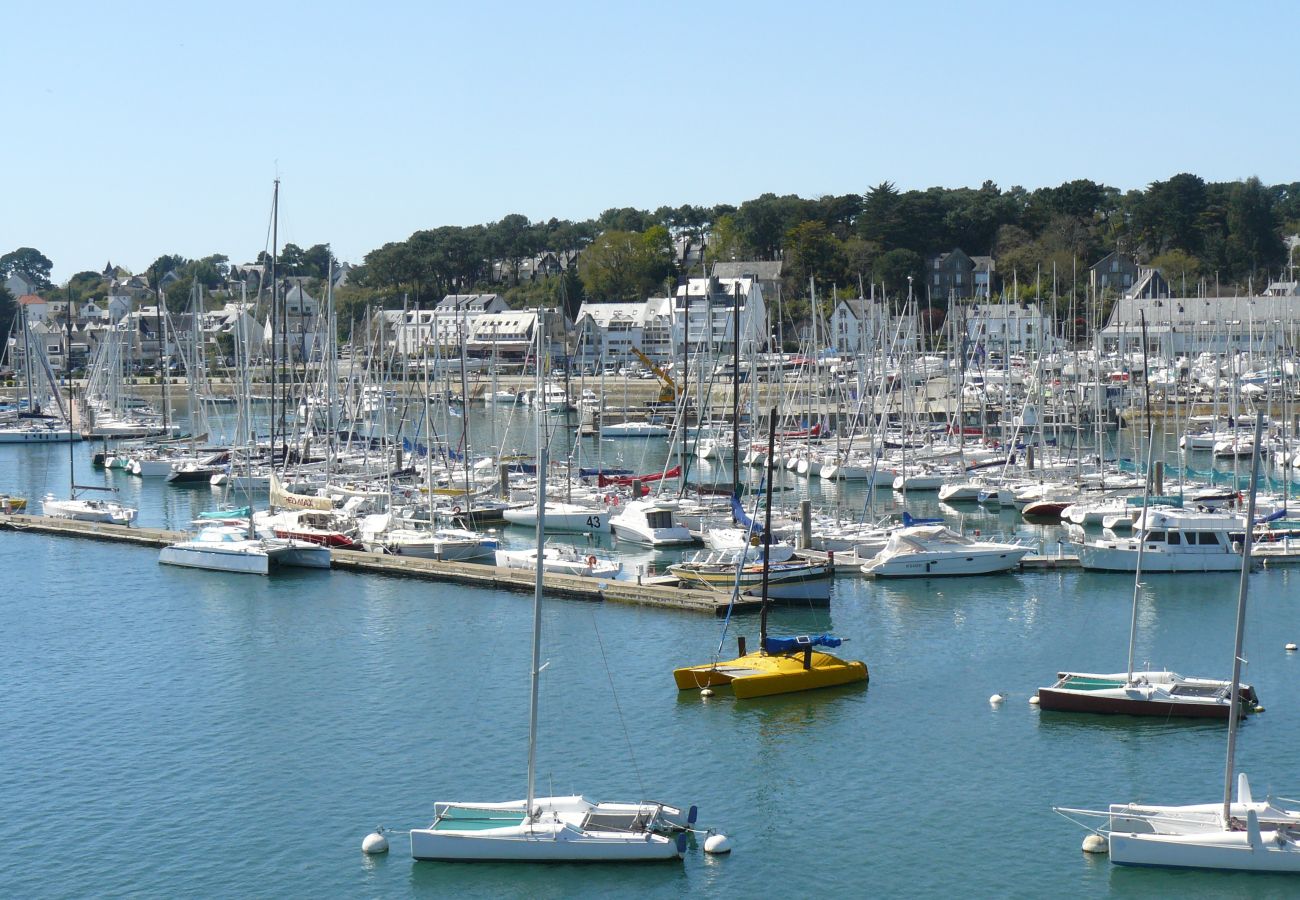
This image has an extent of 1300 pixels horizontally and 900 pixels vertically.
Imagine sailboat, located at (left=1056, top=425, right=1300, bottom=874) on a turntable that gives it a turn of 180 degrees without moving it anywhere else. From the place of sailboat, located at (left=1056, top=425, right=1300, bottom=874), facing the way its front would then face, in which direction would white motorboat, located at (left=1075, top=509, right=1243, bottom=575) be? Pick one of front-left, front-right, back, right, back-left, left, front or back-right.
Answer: left

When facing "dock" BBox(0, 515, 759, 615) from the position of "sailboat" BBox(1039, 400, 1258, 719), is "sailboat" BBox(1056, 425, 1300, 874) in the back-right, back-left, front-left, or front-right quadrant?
back-left

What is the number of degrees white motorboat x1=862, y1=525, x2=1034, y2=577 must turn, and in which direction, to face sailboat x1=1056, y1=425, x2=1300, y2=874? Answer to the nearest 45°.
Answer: approximately 90° to its right

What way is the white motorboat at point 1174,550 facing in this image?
to the viewer's left

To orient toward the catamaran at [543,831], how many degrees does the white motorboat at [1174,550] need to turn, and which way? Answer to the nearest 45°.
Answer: approximately 90° to its left

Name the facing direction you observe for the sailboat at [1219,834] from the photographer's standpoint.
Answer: facing to the left of the viewer

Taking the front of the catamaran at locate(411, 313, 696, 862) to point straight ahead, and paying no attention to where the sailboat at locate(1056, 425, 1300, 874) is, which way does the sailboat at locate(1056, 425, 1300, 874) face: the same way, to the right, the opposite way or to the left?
the same way

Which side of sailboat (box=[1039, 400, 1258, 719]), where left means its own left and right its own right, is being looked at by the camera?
left

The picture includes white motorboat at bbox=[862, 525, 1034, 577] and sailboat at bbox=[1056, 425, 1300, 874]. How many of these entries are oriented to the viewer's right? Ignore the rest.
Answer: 1

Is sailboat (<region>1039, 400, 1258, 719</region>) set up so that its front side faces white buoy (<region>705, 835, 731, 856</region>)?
no

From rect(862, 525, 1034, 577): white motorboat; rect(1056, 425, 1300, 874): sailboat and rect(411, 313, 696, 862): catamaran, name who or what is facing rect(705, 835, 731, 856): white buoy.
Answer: the sailboat

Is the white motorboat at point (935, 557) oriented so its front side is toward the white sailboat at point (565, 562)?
no

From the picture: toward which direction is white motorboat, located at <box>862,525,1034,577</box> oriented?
to the viewer's right

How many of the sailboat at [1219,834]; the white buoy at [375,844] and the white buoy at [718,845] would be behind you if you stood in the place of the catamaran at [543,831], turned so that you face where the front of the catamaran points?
2

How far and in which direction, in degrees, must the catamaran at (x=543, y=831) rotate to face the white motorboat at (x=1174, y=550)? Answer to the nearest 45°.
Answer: approximately 135° to its right

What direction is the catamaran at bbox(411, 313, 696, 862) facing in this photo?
to the viewer's left
